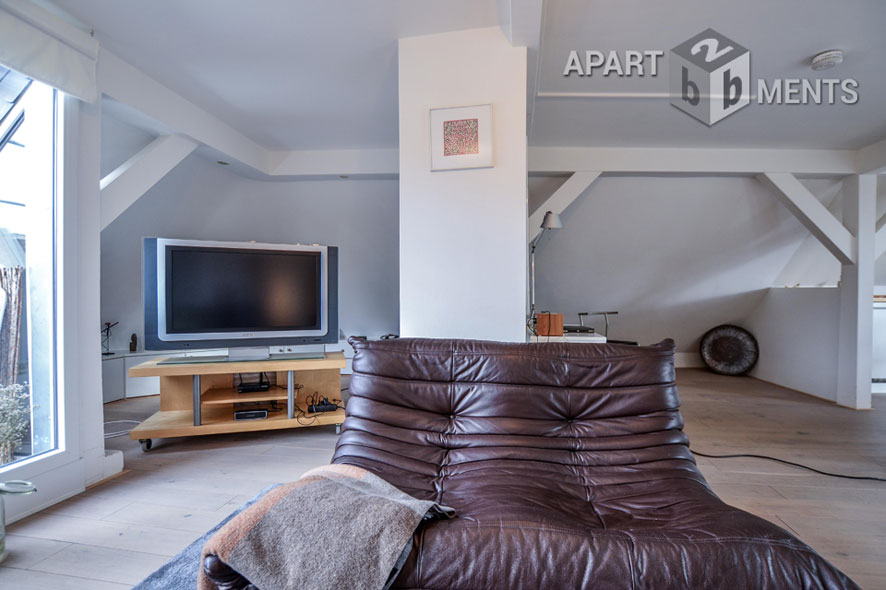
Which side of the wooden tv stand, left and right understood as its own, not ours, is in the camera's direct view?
front

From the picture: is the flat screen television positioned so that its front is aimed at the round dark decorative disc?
no

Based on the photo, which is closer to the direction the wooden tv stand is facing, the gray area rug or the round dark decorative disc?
the gray area rug

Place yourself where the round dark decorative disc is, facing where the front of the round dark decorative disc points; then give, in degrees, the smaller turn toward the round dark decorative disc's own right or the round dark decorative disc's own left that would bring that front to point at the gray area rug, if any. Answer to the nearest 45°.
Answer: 0° — it already faces it

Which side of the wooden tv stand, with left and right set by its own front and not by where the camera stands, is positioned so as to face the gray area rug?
front

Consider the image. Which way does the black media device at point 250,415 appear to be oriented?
toward the camera

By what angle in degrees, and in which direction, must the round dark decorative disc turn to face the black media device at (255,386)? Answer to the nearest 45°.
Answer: approximately 45° to its right

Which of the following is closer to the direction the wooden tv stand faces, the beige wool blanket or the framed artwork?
the beige wool blanket

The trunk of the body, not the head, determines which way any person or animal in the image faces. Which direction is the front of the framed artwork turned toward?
toward the camera

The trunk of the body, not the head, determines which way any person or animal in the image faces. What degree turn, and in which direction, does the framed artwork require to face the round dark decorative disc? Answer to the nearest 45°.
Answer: approximately 135° to its left

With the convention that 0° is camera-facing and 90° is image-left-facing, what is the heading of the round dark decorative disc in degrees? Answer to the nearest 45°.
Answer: approximately 0°

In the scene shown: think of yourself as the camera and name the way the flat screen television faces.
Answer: facing the viewer

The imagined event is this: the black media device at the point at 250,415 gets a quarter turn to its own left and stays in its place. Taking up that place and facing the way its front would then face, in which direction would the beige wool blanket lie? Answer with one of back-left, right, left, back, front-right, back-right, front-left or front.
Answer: right

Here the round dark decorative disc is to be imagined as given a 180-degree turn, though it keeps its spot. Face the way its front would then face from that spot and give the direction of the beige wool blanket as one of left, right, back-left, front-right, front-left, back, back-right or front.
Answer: back
